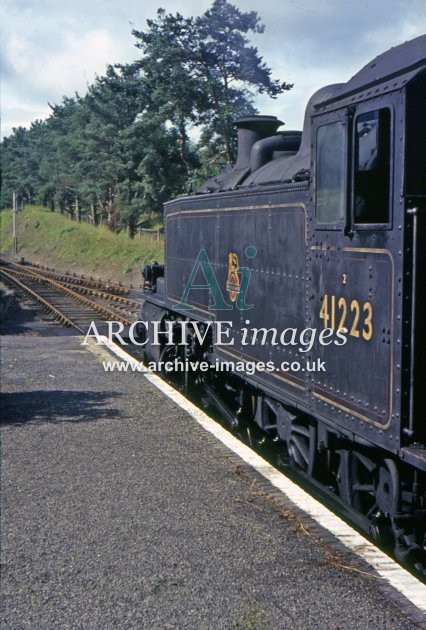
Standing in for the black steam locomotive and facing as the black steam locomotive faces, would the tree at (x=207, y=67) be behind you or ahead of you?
ahead

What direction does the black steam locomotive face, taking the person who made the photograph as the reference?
facing away from the viewer and to the left of the viewer

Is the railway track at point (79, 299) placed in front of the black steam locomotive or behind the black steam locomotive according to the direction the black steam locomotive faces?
in front
